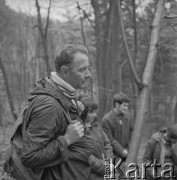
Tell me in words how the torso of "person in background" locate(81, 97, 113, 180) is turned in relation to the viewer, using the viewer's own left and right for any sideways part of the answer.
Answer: facing the viewer and to the right of the viewer

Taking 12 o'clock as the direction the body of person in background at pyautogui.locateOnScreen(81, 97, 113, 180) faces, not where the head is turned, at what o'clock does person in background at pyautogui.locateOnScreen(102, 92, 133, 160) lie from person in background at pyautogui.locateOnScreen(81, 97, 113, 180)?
person in background at pyautogui.locateOnScreen(102, 92, 133, 160) is roughly at 8 o'clock from person in background at pyautogui.locateOnScreen(81, 97, 113, 180).

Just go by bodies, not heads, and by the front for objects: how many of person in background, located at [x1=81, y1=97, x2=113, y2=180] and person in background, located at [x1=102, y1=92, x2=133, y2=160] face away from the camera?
0

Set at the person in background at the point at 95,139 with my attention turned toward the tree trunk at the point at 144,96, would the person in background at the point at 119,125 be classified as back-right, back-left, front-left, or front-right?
front-left

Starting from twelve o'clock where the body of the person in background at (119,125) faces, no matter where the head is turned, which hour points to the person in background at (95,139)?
the person in background at (95,139) is roughly at 2 o'clock from the person in background at (119,125).

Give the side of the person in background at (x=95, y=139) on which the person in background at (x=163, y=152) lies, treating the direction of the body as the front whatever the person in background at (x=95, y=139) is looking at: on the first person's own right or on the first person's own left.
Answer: on the first person's own left

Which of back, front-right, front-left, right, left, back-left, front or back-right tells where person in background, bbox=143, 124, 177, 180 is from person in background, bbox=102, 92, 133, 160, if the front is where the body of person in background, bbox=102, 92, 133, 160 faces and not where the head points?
front

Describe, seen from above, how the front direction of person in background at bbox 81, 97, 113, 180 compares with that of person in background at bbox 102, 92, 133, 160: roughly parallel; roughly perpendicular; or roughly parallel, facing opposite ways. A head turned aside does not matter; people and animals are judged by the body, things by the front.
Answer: roughly parallel

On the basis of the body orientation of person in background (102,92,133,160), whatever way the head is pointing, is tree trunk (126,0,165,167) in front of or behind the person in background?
in front
